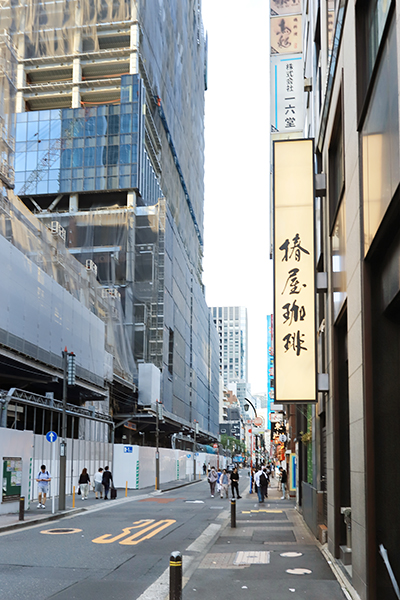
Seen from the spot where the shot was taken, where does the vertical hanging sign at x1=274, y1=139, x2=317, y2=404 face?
facing the viewer

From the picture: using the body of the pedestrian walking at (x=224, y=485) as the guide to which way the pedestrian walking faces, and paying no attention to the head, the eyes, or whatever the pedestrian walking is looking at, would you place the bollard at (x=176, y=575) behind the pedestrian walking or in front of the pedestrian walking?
in front

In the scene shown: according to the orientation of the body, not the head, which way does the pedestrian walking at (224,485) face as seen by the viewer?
toward the camera

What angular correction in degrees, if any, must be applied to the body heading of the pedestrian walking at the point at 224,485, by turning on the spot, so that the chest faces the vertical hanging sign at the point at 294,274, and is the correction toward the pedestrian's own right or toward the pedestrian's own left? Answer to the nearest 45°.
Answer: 0° — they already face it

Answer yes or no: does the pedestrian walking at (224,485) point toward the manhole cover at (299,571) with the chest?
yes

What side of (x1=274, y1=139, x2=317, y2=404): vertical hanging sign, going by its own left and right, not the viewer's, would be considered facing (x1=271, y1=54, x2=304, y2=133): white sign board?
back

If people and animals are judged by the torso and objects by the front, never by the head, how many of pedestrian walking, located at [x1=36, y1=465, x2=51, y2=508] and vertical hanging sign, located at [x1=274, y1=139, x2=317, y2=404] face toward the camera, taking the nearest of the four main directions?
2

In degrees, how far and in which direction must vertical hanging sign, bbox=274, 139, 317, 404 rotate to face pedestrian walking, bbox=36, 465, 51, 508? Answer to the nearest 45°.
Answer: approximately 135° to its right
